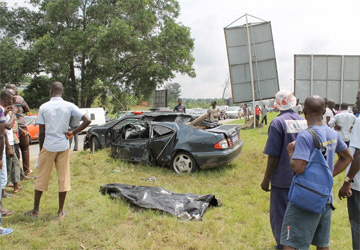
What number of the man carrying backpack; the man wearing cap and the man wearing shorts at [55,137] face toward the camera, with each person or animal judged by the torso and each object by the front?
0

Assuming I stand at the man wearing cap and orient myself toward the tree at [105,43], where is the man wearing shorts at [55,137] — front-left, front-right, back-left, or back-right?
front-left

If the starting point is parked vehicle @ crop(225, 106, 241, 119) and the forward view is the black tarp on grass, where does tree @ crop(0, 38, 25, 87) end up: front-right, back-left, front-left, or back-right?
front-right

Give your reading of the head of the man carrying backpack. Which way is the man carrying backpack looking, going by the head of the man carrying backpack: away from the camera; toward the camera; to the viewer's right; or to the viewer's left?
away from the camera

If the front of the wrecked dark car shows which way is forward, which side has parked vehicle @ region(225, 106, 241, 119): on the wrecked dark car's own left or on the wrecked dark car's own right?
on the wrecked dark car's own right

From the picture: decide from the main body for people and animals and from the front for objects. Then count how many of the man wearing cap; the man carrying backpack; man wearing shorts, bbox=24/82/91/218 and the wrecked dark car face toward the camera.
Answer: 0

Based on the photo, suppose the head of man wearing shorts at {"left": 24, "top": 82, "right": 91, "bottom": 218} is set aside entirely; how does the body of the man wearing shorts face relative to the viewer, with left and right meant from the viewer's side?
facing away from the viewer

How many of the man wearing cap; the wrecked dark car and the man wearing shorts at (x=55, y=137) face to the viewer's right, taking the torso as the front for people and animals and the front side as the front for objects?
0

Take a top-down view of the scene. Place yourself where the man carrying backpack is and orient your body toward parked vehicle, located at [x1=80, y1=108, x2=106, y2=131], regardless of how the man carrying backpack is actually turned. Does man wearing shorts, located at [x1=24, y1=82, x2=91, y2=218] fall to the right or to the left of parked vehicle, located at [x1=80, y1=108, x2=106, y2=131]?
left

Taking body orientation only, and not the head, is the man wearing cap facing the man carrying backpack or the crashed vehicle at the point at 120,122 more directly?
the crashed vehicle

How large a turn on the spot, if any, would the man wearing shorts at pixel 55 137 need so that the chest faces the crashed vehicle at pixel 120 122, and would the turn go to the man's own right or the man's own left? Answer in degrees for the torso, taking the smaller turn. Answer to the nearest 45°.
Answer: approximately 45° to the man's own right

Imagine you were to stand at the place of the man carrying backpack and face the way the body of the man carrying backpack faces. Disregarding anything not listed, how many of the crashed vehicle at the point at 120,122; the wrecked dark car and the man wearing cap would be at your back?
0

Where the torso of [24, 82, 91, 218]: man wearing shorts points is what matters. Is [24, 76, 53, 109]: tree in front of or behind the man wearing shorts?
in front

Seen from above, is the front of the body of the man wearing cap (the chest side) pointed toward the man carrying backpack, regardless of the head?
no

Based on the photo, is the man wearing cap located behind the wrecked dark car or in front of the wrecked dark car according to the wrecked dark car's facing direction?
behind
